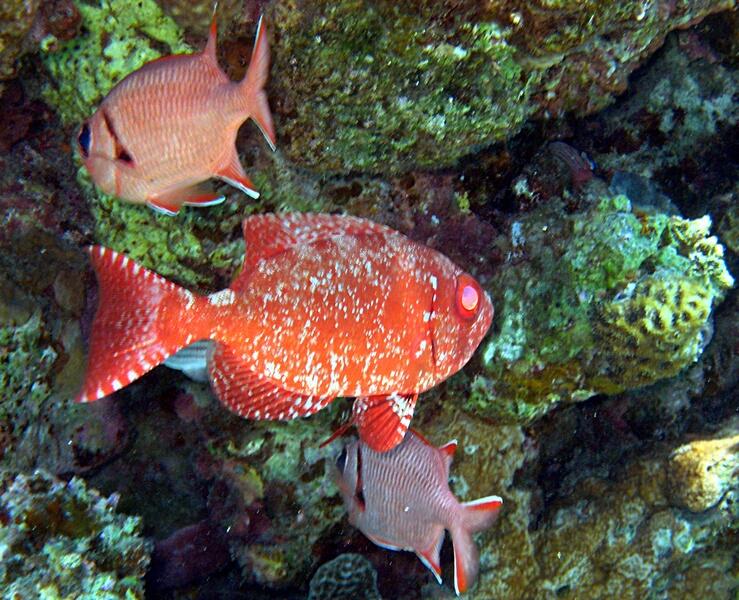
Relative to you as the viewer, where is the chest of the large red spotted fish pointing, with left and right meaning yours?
facing to the right of the viewer
